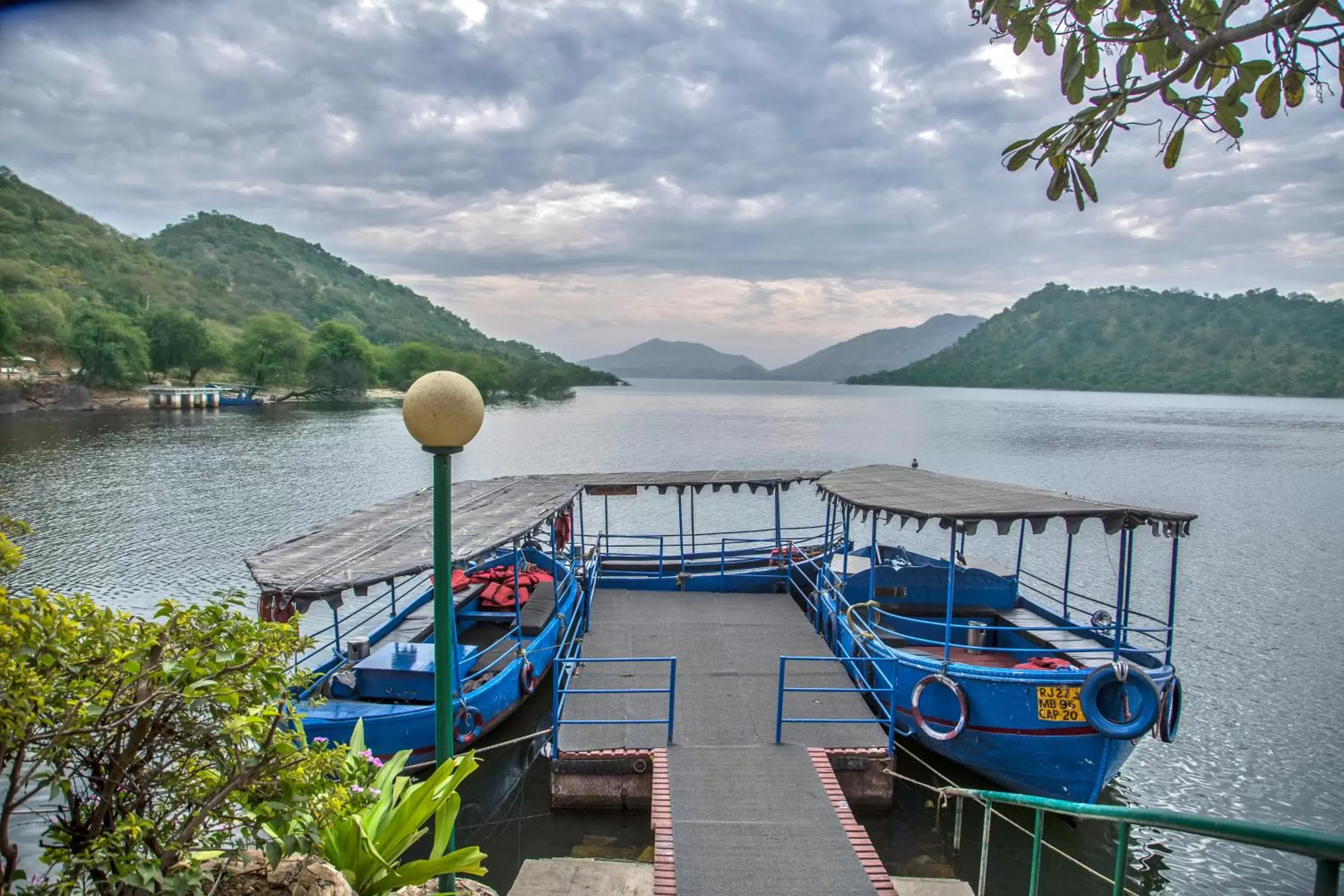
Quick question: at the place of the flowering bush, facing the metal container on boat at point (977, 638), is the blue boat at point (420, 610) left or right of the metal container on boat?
left

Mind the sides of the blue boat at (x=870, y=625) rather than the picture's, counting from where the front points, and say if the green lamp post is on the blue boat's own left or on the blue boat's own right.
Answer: on the blue boat's own right

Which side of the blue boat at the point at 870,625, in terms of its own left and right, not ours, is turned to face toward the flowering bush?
right
